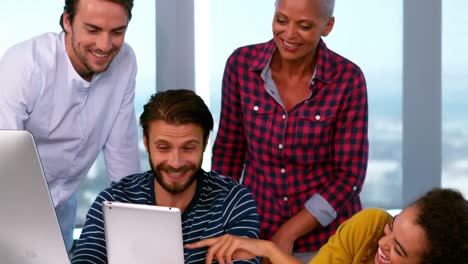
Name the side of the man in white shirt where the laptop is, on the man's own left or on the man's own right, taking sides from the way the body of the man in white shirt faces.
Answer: on the man's own right

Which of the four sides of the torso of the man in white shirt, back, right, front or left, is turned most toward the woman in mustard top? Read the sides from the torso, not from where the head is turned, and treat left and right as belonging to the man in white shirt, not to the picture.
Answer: front

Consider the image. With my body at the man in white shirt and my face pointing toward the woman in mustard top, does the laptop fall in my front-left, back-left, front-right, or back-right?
front-right

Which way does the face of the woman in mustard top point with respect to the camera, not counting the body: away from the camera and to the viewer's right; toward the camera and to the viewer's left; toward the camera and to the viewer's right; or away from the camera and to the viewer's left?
toward the camera and to the viewer's left

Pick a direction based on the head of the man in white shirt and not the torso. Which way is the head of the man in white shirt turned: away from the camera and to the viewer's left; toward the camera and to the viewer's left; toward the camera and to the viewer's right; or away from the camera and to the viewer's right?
toward the camera and to the viewer's right
